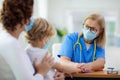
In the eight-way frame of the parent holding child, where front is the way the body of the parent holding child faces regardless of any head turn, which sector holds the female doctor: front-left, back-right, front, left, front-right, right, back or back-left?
front

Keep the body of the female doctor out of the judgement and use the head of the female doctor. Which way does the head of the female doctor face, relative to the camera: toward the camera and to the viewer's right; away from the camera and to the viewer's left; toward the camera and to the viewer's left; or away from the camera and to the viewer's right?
toward the camera and to the viewer's left

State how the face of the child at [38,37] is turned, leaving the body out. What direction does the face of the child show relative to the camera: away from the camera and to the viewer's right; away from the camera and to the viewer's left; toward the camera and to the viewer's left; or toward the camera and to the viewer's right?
away from the camera and to the viewer's right
